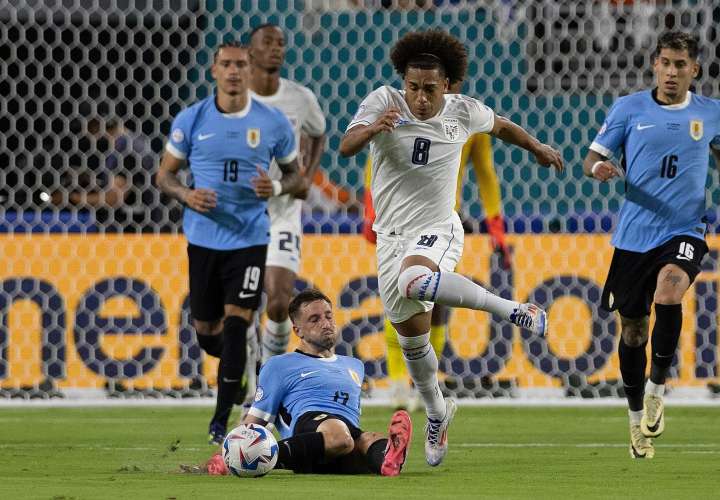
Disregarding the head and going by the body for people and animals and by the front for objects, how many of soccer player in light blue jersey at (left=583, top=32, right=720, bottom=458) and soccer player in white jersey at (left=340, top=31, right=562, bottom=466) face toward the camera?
2

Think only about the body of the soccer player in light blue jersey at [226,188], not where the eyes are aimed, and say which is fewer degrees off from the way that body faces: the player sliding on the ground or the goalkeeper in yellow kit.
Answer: the player sliding on the ground

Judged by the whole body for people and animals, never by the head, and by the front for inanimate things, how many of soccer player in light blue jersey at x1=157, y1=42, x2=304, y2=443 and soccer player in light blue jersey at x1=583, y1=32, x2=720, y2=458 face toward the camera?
2

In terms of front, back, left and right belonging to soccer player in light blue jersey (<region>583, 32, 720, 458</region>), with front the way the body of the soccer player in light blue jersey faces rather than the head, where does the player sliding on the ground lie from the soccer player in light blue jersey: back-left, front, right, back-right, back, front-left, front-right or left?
front-right

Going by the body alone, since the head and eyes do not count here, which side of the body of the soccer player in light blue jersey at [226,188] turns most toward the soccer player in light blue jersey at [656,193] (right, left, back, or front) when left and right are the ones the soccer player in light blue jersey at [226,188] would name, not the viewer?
left

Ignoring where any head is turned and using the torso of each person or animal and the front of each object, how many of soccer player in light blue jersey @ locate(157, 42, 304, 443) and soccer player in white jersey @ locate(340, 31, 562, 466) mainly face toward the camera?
2

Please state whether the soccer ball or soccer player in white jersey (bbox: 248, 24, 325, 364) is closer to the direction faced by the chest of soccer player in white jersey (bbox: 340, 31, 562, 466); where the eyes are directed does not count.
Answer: the soccer ball

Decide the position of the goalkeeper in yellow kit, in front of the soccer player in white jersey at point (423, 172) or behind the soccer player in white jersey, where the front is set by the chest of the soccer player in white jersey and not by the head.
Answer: behind

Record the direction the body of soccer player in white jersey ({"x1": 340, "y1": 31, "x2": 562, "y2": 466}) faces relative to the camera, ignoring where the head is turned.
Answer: toward the camera

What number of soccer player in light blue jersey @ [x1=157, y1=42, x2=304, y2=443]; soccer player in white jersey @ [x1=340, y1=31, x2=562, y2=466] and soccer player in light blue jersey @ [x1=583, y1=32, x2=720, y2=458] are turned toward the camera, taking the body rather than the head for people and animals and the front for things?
3

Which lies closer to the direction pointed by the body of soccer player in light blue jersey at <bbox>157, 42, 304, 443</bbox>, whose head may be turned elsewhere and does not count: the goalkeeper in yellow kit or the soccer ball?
the soccer ball

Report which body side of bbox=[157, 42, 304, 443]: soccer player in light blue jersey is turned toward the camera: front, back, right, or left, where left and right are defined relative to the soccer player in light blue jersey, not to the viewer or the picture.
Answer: front
